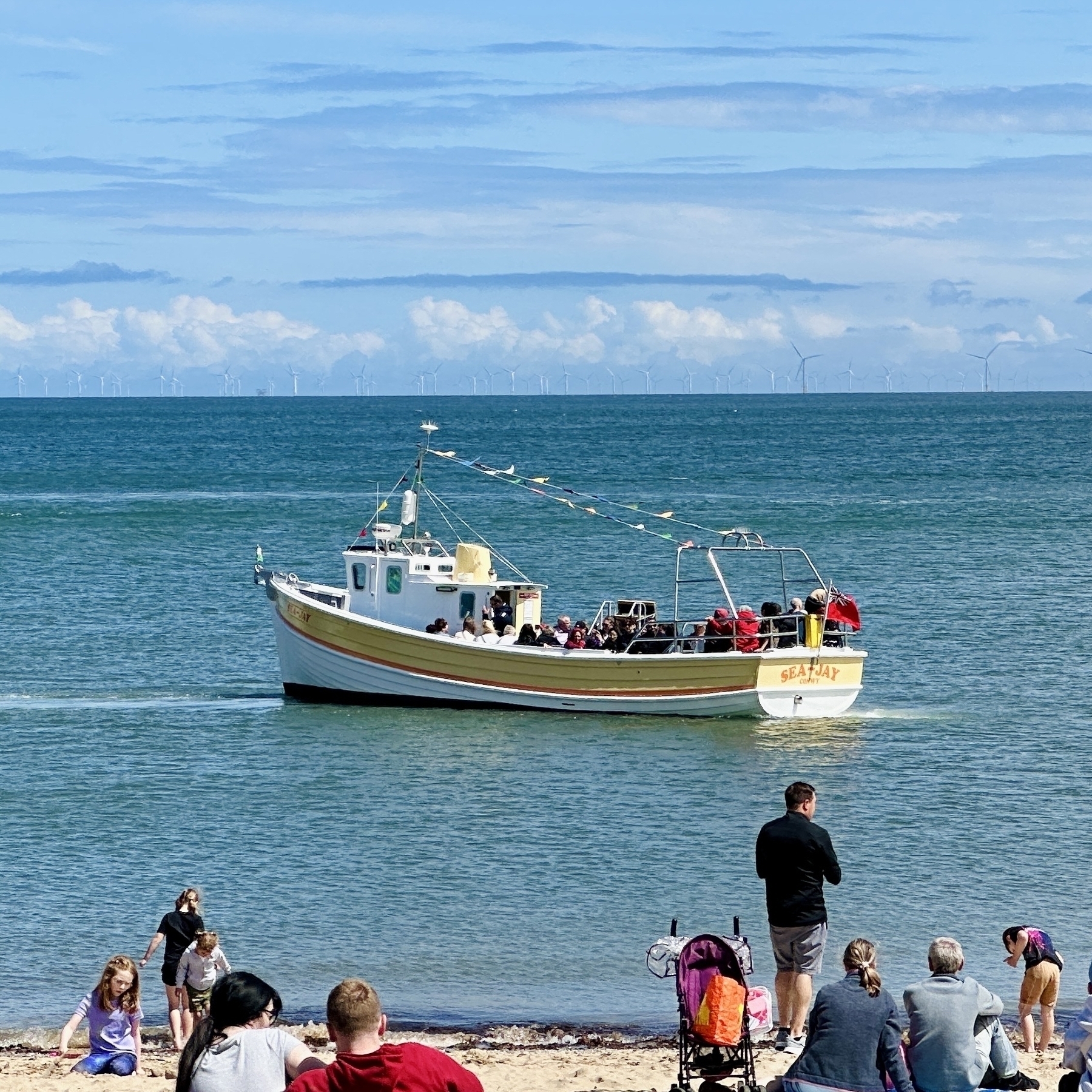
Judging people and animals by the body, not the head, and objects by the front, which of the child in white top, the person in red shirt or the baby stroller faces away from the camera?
the person in red shirt

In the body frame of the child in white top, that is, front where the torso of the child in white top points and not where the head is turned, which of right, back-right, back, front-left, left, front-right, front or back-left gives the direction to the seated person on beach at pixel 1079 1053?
front-left

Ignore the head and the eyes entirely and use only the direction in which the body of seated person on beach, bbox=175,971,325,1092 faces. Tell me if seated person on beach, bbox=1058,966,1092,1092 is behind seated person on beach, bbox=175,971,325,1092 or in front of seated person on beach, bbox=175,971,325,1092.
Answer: in front

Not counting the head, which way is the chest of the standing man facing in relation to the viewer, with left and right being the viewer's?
facing away from the viewer and to the right of the viewer

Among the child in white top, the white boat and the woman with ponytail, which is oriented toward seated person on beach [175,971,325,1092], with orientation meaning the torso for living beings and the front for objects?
the child in white top

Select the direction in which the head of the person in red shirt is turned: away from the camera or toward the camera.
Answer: away from the camera

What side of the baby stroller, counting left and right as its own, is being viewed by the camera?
front

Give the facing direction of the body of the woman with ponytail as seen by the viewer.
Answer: away from the camera

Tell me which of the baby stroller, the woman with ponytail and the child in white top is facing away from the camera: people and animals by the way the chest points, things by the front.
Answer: the woman with ponytail

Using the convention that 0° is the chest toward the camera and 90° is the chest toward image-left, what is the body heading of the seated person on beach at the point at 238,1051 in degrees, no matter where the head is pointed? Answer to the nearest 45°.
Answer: approximately 225°

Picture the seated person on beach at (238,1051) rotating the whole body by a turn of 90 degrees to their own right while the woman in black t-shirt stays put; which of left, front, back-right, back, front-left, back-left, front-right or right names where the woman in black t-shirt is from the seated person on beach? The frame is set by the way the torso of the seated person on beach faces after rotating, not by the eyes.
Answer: back-left

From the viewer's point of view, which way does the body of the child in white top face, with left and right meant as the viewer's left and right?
facing the viewer

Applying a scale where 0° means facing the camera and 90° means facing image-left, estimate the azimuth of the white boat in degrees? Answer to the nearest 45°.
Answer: approximately 135°
